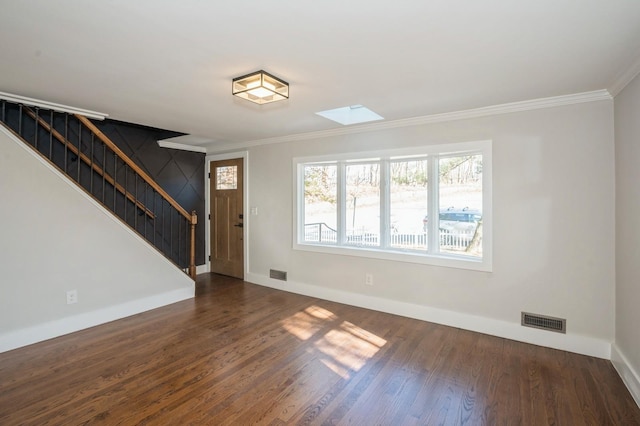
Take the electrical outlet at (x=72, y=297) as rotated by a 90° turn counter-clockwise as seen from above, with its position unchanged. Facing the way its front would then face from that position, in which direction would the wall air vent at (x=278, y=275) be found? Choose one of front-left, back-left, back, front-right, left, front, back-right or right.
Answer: front

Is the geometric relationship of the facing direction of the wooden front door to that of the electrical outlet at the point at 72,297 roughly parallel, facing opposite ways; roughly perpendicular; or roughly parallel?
roughly perpendicular

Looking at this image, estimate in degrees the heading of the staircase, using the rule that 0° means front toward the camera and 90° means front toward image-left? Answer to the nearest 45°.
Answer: approximately 225°

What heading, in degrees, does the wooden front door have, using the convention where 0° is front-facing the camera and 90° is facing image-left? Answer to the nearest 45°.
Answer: approximately 45°

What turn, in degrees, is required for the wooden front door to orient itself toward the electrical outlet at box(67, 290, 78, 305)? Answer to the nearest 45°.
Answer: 0° — it already faces it

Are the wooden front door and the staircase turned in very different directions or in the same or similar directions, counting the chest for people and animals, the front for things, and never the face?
very different directions

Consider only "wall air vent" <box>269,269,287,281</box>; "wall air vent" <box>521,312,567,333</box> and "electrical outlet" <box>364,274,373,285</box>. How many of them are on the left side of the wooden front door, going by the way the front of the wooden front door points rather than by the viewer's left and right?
3

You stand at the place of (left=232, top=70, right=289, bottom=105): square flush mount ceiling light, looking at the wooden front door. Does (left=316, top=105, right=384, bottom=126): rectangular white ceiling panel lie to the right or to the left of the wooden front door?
right
